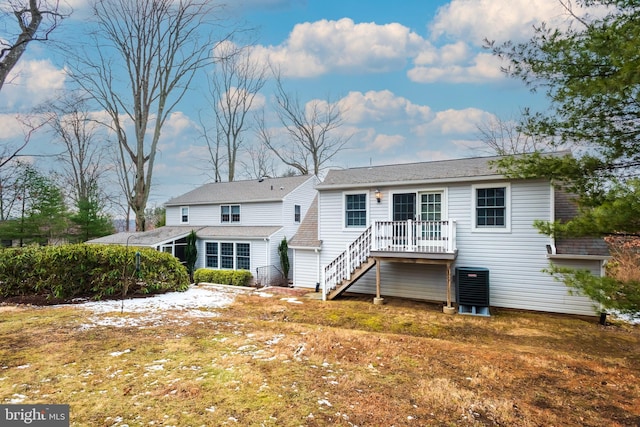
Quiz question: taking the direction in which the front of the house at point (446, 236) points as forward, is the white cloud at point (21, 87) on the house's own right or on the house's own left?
on the house's own left

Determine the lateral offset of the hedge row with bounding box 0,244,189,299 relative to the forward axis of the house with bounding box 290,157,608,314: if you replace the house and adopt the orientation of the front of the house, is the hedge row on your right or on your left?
on your left

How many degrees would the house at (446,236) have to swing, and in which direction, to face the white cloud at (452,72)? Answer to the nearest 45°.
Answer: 0° — it already faces it

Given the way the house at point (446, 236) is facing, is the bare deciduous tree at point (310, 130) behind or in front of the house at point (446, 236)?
in front
